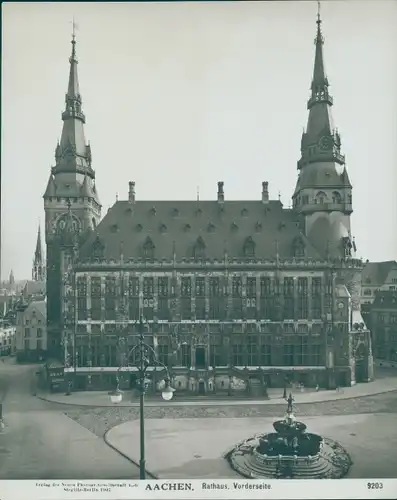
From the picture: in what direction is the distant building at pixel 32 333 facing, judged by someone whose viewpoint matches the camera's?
facing the viewer

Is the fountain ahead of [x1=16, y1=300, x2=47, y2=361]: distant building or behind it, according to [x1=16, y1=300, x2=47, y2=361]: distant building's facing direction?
ahead

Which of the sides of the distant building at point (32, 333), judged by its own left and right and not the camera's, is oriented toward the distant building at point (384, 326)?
left
